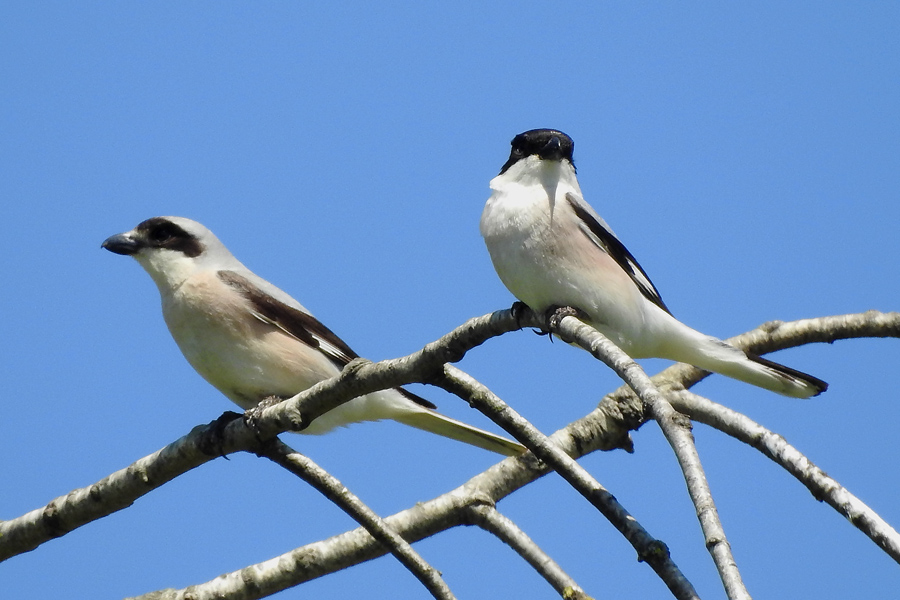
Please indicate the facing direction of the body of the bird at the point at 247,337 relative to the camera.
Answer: to the viewer's left

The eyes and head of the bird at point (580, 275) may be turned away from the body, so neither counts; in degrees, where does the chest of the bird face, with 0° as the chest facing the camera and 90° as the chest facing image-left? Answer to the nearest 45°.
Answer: approximately 45°

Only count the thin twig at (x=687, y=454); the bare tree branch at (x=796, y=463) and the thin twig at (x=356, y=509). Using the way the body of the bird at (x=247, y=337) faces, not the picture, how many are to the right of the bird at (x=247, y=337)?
0

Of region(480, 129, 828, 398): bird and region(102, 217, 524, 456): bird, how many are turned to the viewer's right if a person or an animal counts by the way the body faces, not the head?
0

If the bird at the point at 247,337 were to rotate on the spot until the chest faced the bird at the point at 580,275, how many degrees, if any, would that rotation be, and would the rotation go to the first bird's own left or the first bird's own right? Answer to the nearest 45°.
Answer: approximately 135° to the first bird's own left

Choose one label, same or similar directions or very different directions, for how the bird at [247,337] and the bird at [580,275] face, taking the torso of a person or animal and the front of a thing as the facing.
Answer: same or similar directions

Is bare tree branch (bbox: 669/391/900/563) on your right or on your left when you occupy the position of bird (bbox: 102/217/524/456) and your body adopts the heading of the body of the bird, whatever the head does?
on your left

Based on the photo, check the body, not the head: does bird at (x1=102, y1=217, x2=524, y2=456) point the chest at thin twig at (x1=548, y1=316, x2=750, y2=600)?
no

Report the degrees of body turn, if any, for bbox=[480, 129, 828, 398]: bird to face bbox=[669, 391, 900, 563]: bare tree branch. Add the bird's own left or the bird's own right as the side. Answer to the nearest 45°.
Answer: approximately 90° to the bird's own left

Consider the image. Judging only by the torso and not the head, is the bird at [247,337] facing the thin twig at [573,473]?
no
